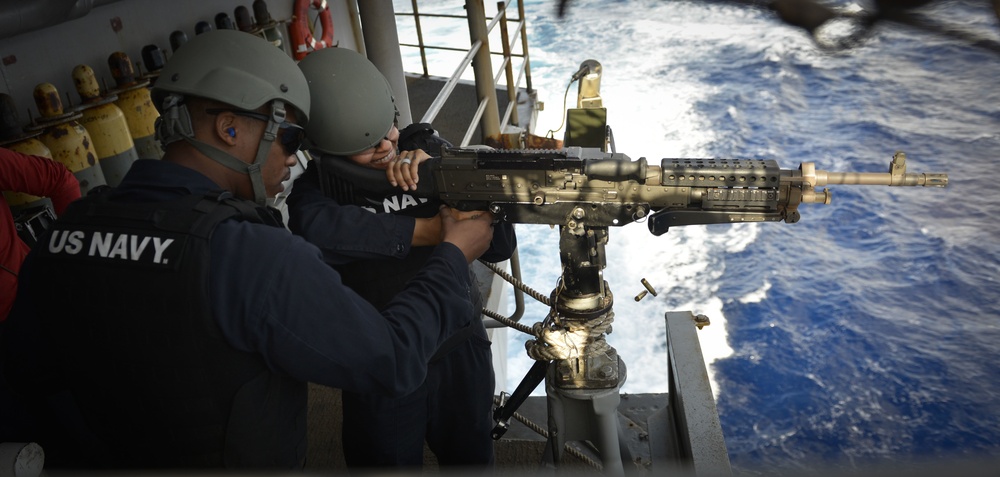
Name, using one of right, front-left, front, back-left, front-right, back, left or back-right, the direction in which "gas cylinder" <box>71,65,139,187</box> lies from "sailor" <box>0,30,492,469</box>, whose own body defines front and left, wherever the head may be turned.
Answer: front-left

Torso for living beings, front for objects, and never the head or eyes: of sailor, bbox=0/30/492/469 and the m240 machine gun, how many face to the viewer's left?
0

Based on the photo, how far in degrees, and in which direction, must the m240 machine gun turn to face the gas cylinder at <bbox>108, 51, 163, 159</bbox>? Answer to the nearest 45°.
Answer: approximately 135° to its left

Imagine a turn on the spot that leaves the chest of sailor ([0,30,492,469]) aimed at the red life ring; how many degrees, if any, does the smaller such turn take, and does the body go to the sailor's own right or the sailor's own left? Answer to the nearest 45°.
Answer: approximately 45° to the sailor's own left

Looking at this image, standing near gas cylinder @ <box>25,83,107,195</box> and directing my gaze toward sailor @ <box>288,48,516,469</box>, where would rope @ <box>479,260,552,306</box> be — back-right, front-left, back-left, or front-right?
front-left

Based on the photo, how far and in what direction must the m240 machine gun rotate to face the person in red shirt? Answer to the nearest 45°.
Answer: approximately 180°

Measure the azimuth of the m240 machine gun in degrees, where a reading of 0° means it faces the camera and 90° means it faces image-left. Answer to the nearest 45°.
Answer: approximately 270°

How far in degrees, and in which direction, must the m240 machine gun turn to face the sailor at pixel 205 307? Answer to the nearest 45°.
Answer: approximately 135° to its right

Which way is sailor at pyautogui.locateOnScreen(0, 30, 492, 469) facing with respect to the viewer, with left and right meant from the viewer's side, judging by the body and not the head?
facing away from the viewer and to the right of the viewer

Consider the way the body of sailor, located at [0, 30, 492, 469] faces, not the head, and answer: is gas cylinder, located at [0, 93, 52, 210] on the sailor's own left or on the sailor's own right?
on the sailor's own left

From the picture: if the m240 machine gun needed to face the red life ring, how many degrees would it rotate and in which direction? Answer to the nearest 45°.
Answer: approximately 135° to its left
